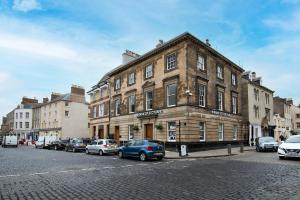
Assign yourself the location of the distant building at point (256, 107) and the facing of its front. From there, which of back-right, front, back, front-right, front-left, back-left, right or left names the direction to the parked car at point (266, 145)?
front-right

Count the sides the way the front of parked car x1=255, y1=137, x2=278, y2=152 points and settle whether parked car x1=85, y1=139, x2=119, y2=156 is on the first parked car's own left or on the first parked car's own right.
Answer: on the first parked car's own right

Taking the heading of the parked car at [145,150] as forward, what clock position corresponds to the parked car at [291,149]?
the parked car at [291,149] is roughly at 5 o'clock from the parked car at [145,150].

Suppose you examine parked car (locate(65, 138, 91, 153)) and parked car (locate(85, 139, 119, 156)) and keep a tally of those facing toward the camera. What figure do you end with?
0

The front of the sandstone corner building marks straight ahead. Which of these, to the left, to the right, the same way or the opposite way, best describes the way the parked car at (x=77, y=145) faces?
to the right

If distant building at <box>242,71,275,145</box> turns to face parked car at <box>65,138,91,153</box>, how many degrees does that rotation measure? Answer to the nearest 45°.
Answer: approximately 90° to its right

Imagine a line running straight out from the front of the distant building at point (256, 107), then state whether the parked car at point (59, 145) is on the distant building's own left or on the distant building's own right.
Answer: on the distant building's own right

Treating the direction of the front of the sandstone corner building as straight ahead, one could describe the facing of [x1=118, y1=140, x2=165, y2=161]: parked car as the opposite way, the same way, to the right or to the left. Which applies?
to the right

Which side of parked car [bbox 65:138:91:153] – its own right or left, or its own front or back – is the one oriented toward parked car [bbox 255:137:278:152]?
back

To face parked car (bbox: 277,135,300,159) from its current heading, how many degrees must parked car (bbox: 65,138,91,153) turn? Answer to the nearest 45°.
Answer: approximately 180°

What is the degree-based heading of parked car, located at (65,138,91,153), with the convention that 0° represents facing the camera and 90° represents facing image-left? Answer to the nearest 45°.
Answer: approximately 135°

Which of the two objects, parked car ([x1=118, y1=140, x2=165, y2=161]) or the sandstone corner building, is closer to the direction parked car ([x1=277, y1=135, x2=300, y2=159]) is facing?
the parked car

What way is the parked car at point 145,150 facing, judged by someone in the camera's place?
facing away from the viewer and to the left of the viewer
